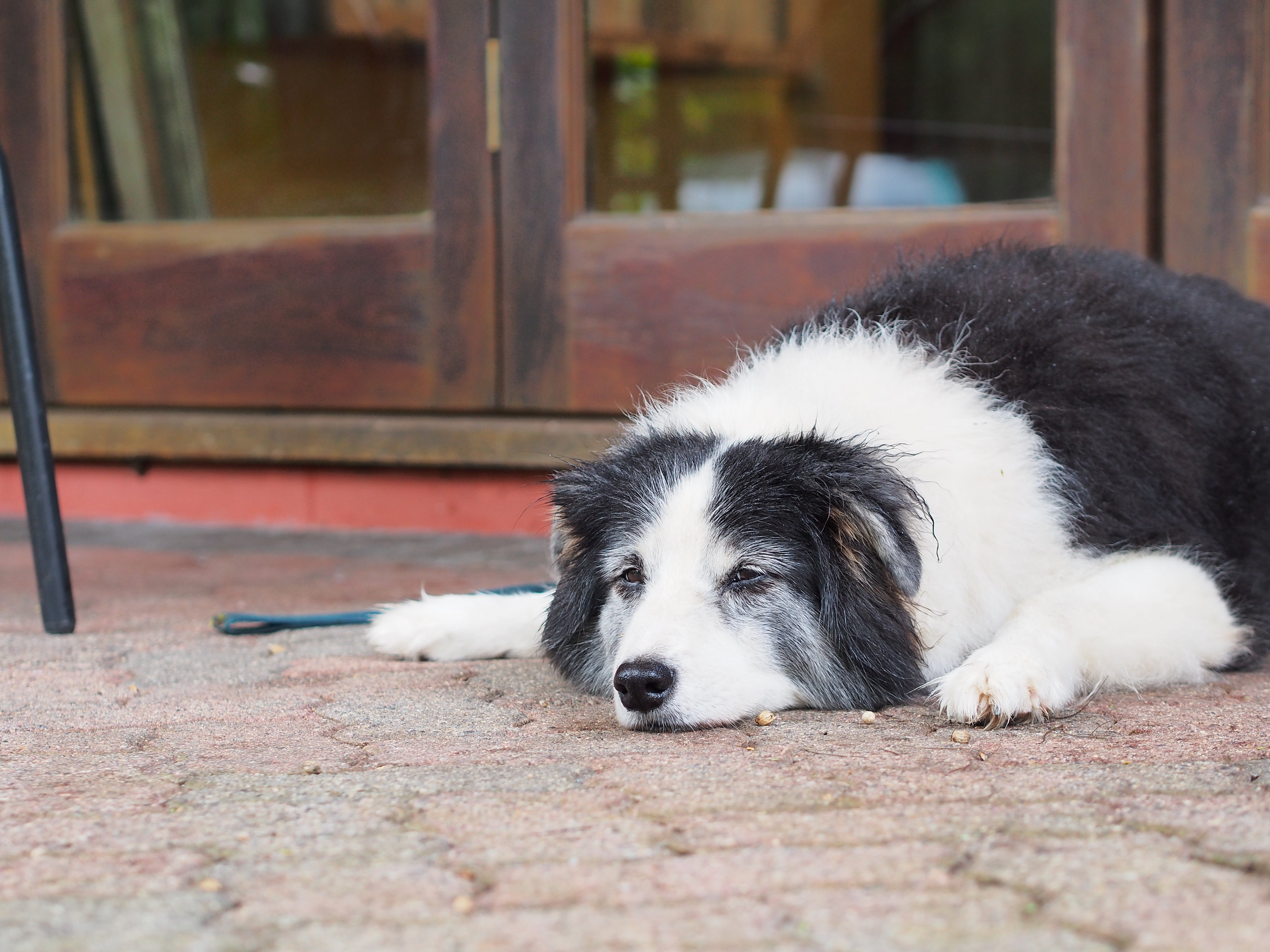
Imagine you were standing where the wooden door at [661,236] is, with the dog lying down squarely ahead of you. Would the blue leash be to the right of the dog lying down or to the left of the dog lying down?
right

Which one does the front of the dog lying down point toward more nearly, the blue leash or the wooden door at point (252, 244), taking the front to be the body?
the blue leash

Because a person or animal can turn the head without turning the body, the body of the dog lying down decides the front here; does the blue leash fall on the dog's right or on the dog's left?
on the dog's right

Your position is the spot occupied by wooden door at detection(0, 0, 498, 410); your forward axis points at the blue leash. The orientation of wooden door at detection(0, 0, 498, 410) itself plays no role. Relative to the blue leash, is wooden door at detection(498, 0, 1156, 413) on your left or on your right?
left

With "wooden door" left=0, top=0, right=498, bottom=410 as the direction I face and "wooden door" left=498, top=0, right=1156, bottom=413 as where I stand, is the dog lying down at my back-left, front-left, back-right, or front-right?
back-left

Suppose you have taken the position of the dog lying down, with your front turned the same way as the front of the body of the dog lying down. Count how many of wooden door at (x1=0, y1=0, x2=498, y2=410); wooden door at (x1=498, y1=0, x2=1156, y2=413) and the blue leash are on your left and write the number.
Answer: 0

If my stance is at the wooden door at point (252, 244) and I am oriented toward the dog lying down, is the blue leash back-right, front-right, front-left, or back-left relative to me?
front-right

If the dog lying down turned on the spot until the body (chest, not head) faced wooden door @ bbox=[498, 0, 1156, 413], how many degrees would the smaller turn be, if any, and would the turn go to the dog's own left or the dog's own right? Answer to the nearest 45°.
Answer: approximately 135° to the dog's own right

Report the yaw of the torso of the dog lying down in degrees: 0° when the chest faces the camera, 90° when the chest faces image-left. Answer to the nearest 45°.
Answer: approximately 45°

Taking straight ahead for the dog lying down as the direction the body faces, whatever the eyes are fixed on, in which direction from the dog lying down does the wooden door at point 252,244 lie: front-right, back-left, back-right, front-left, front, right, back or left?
right
